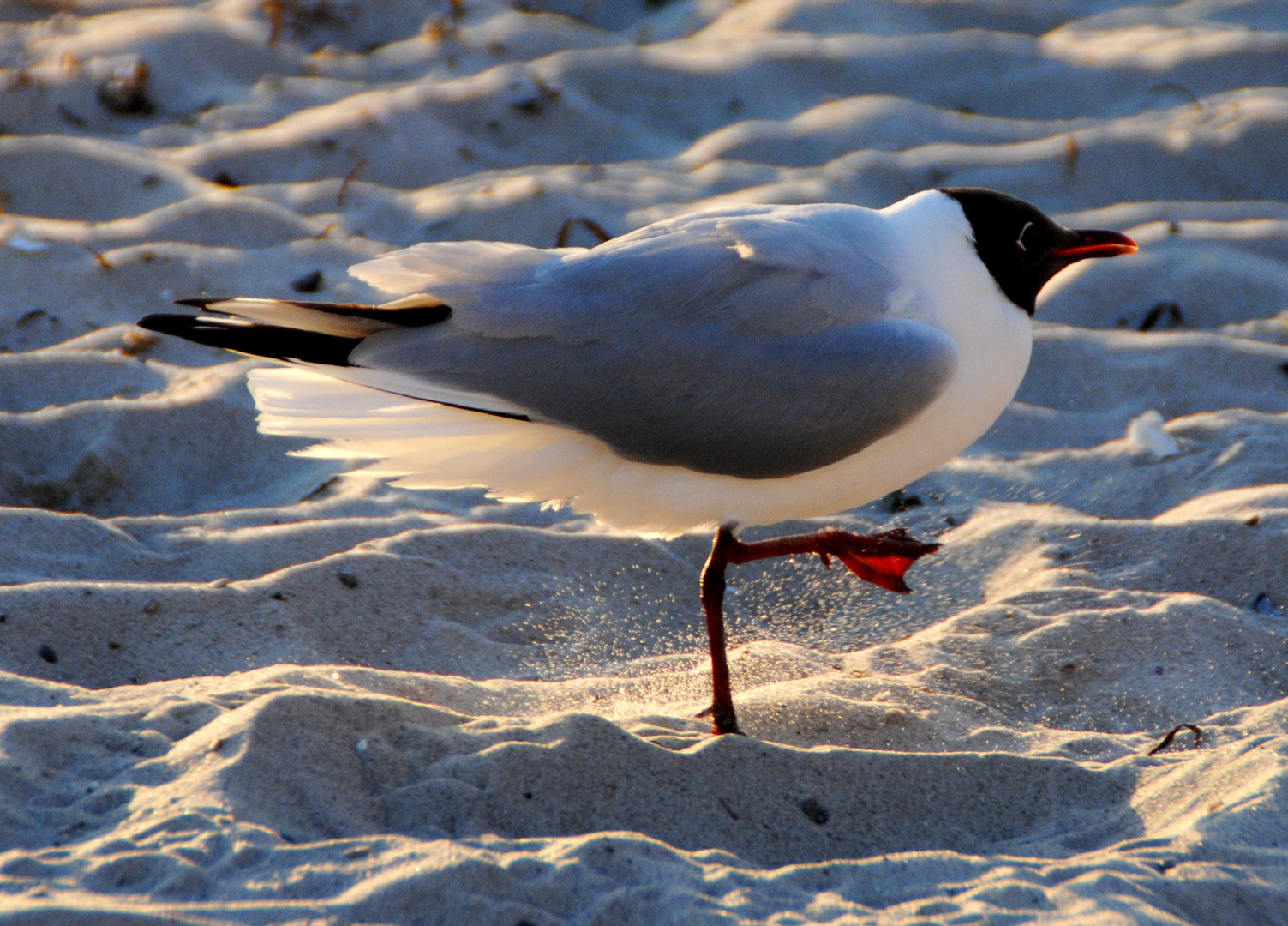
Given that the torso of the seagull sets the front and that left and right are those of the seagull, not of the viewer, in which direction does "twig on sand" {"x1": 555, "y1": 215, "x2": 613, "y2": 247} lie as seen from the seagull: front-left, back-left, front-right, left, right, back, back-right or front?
left

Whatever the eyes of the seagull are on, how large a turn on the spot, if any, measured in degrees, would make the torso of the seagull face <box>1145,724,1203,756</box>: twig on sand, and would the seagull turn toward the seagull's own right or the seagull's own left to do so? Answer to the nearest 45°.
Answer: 0° — it already faces it

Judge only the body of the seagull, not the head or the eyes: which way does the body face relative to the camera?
to the viewer's right

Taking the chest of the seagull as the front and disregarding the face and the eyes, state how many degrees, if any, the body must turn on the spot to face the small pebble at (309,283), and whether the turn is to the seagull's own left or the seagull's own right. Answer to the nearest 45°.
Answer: approximately 135° to the seagull's own left

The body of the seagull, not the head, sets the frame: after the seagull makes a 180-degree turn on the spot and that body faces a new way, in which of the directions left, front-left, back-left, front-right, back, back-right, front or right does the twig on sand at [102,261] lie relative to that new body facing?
front-right
